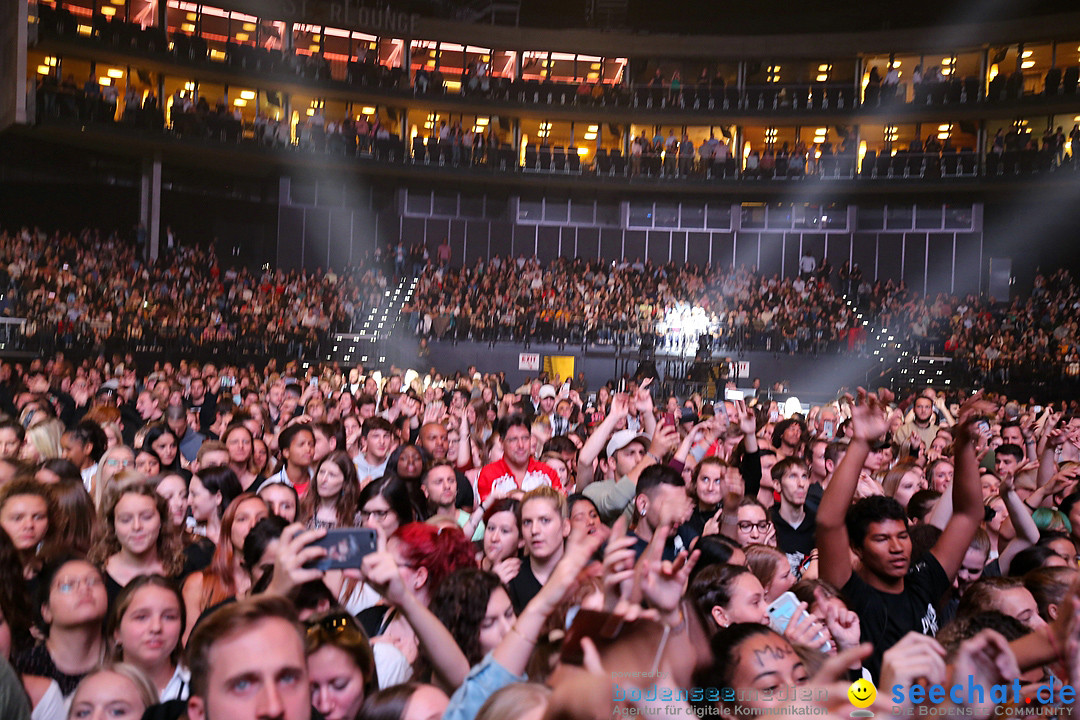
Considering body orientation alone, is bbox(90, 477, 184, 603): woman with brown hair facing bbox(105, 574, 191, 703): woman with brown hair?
yes

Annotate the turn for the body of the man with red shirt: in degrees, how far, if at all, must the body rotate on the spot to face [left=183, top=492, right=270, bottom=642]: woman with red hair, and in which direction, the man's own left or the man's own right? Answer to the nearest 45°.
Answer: approximately 45° to the man's own right

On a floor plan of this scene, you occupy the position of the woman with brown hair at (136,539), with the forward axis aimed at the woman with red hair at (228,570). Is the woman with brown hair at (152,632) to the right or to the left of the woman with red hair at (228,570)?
right

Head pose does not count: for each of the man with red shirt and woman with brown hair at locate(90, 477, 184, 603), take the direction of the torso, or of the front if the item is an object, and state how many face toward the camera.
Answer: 2

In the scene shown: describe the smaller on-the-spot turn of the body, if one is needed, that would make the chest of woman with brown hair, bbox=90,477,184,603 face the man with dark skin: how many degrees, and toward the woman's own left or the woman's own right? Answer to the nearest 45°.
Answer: approximately 45° to the woman's own left

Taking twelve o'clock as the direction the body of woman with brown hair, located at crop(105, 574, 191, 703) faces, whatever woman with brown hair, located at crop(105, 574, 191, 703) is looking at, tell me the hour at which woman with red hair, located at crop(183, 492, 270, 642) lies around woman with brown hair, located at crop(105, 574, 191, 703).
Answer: woman with red hair, located at crop(183, 492, 270, 642) is roughly at 8 o'clock from woman with brown hair, located at crop(105, 574, 191, 703).

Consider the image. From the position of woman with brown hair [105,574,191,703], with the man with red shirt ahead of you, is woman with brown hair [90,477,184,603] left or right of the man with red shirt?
left

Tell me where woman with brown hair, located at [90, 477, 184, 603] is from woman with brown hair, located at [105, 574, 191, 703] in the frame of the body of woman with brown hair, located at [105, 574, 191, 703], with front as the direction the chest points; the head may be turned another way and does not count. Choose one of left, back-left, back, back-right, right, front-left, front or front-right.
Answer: back-left

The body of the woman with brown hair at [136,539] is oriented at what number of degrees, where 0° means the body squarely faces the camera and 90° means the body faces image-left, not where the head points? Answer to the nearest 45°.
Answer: approximately 0°
